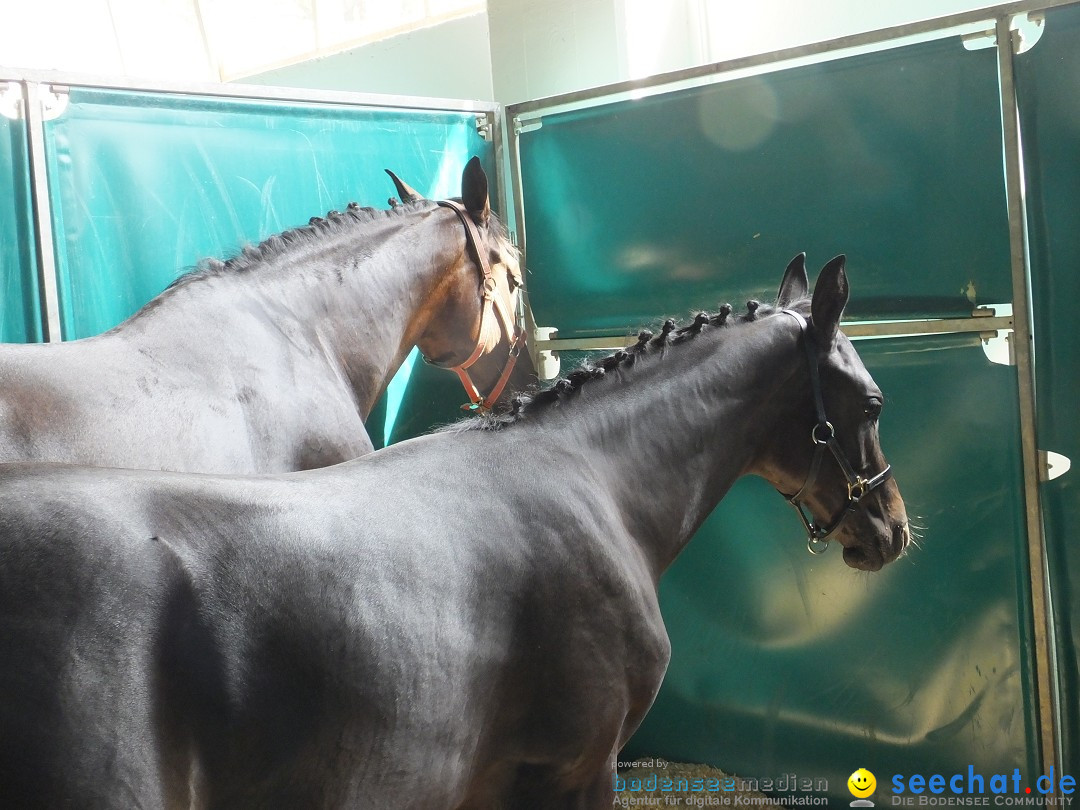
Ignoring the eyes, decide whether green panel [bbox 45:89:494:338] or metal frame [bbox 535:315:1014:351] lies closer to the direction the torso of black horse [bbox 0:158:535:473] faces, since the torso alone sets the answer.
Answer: the metal frame

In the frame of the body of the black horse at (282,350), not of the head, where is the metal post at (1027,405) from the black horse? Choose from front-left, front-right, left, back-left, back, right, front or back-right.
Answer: front

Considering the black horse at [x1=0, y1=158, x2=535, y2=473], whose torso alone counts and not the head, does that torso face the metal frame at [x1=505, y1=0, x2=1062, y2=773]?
yes

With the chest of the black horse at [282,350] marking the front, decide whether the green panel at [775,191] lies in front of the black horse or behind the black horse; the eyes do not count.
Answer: in front

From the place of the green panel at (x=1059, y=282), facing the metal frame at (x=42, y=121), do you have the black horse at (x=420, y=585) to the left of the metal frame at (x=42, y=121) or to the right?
left

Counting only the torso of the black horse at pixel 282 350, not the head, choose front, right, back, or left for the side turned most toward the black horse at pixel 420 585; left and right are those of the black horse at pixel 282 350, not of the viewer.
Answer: right

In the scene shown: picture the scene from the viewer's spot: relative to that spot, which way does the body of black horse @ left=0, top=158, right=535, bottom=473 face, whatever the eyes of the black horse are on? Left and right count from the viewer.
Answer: facing to the right of the viewer

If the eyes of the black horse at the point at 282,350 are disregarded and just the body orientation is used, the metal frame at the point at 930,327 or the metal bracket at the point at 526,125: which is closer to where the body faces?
the metal frame

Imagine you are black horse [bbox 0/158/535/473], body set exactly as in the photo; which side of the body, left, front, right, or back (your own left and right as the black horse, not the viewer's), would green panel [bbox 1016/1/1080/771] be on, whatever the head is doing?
front

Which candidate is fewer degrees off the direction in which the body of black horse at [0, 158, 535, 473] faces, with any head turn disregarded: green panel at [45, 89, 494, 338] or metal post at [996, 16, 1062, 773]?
the metal post

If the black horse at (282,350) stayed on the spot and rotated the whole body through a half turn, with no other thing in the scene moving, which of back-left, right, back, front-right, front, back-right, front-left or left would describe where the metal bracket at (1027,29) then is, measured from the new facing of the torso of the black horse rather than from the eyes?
back
